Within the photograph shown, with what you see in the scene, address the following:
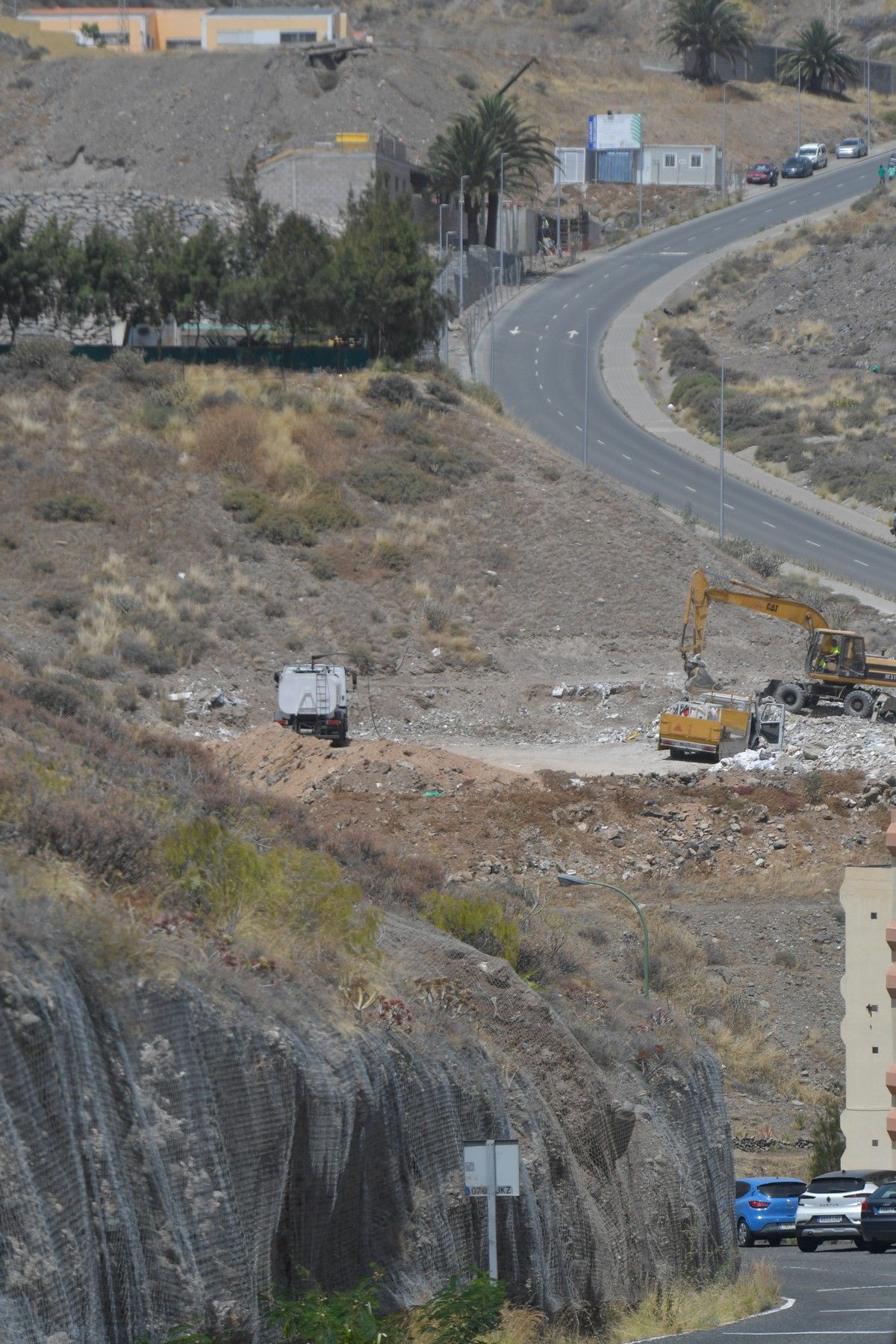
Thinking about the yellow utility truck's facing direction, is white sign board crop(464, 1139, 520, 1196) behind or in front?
behind

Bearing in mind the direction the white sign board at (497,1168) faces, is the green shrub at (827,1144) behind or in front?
behind

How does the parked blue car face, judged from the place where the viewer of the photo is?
facing away from the viewer and to the left of the viewer

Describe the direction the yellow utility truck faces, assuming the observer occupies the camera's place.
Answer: facing away from the viewer and to the right of the viewer

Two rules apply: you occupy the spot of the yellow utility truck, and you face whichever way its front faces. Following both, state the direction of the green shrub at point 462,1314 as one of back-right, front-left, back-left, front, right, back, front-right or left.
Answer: back-right

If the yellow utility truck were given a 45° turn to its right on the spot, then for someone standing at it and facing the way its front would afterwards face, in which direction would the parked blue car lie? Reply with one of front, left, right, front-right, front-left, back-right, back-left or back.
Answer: right

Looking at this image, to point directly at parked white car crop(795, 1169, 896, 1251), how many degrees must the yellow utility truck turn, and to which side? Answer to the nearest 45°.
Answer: approximately 135° to its right

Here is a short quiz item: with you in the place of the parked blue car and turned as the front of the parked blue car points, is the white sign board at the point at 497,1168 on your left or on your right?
on your left

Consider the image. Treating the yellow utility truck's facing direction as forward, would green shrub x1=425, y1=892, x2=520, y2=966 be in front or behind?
behind

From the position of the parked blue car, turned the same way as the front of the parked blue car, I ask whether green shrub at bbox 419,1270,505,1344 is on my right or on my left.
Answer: on my left

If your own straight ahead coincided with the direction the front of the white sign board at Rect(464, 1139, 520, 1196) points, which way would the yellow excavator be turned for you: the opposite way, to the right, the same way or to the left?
to the right

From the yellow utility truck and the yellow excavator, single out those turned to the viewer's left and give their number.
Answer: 1

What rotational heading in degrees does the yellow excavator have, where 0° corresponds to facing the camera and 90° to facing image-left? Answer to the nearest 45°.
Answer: approximately 90°
